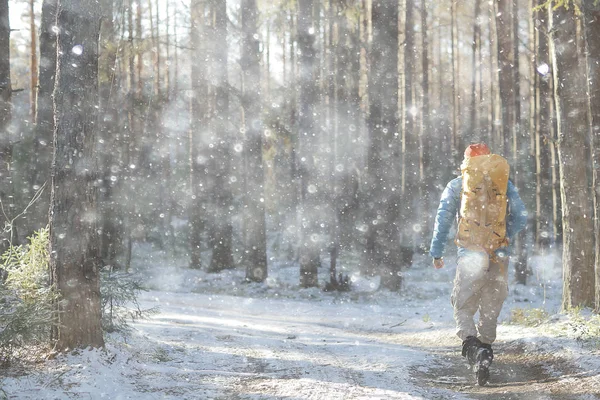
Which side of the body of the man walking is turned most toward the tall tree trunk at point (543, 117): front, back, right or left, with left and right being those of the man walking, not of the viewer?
front

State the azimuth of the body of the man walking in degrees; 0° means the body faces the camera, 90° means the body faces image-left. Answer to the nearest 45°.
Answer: approximately 180°

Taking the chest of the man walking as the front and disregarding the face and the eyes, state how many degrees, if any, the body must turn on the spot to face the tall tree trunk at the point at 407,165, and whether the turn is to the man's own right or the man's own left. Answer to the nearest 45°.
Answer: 0° — they already face it

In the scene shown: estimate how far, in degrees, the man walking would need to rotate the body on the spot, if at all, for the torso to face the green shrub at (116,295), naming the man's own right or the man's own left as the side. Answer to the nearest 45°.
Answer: approximately 90° to the man's own left

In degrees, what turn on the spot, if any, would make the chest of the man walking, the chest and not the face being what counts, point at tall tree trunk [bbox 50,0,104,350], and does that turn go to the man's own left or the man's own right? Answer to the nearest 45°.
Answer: approximately 90° to the man's own left

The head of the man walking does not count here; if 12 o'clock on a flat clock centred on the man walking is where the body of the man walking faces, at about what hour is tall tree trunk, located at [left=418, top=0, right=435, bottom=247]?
The tall tree trunk is roughly at 12 o'clock from the man walking.

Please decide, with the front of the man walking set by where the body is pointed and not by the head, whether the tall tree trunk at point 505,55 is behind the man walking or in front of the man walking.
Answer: in front

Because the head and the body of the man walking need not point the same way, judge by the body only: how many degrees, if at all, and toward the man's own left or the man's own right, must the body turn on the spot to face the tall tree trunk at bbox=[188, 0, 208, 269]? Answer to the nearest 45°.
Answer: approximately 45° to the man's own left

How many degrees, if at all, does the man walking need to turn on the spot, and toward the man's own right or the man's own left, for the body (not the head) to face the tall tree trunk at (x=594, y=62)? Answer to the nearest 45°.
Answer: approximately 45° to the man's own right
